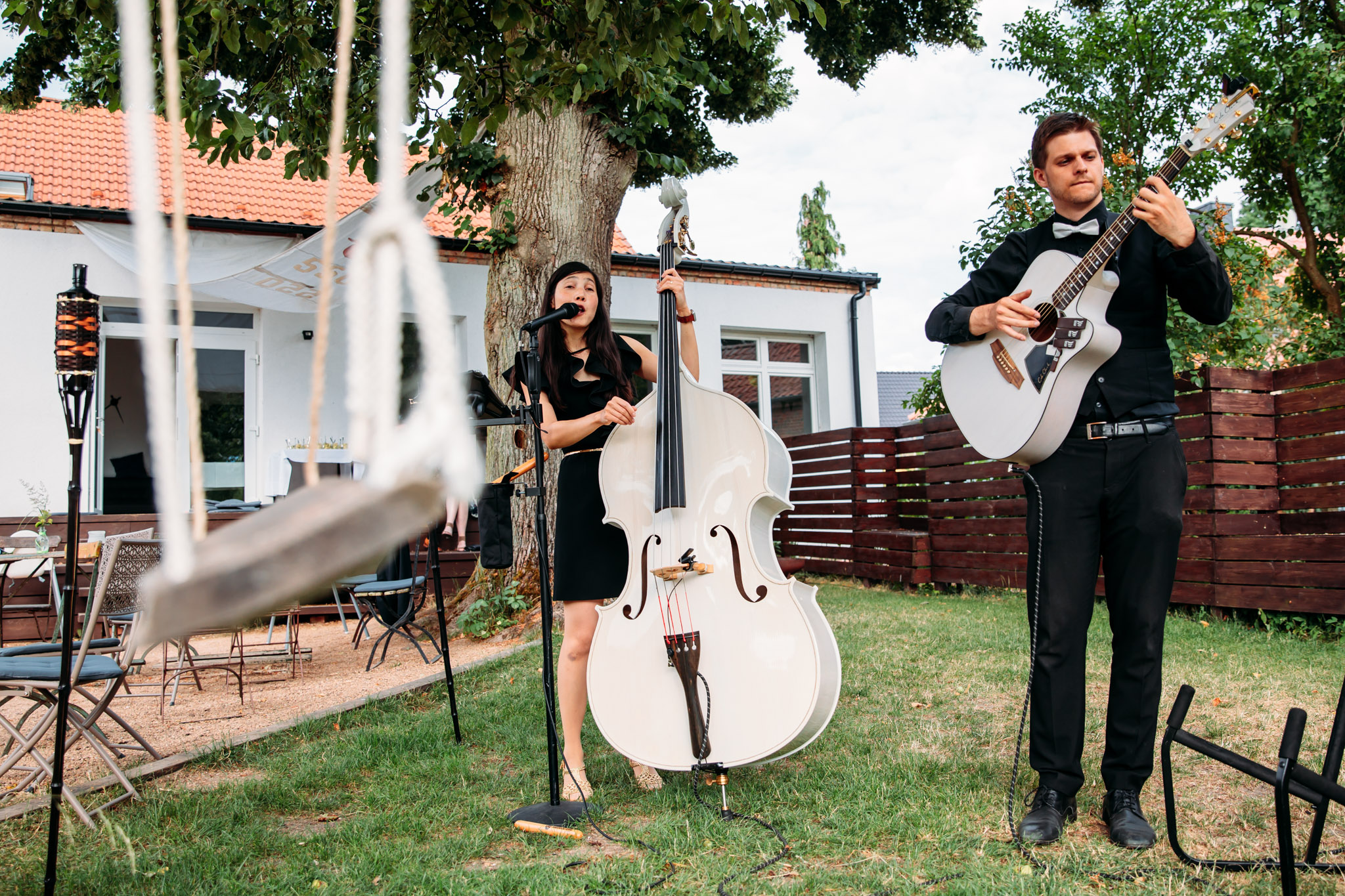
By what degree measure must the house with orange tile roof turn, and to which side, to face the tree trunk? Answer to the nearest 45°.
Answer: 0° — it already faces it

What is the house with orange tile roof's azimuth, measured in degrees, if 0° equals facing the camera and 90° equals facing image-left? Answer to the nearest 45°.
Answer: approximately 315°

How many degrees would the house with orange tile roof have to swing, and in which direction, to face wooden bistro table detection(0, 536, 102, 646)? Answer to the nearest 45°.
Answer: approximately 45° to its right

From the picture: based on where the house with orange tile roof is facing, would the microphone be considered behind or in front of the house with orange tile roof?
in front

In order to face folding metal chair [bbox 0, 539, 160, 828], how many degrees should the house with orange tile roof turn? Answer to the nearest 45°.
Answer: approximately 45° to its right

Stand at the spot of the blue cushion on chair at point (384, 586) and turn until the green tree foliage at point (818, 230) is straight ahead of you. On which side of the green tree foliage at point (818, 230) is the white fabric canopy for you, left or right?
left

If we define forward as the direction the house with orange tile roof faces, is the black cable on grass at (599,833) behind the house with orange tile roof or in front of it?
in front

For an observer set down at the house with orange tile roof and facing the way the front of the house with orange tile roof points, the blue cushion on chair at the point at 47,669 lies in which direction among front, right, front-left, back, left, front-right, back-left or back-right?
front-right

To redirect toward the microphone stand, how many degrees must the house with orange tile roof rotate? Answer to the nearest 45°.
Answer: approximately 45° to its right

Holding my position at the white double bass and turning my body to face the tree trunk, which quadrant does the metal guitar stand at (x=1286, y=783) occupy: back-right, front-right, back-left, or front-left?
back-right
